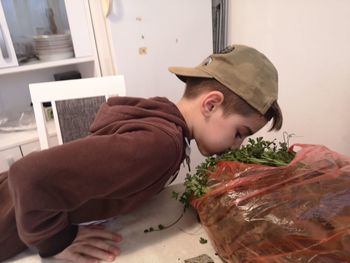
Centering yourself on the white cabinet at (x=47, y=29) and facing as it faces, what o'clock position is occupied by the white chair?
The white chair is roughly at 12 o'clock from the white cabinet.

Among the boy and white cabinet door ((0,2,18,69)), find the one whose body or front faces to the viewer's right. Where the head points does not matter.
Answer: the boy

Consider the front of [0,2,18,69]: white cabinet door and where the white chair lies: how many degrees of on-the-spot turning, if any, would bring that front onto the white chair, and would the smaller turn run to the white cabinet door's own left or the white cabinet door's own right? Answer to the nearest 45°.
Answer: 0° — it already faces it

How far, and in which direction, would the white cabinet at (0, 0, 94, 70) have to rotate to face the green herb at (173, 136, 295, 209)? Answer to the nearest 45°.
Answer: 0° — it already faces it

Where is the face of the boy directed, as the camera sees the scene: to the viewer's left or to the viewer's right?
to the viewer's right

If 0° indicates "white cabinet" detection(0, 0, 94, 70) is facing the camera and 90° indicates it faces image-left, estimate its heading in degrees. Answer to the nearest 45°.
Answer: approximately 0°

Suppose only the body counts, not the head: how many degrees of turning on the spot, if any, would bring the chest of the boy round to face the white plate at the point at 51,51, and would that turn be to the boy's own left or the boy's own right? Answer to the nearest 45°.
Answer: approximately 90° to the boy's own left

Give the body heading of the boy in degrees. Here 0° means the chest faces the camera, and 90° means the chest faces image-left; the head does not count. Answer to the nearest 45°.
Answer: approximately 270°

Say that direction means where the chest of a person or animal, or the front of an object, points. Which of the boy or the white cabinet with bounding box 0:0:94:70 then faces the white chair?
the white cabinet

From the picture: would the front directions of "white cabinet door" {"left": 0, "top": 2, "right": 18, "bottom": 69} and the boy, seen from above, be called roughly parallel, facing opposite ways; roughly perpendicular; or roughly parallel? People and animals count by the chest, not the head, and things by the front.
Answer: roughly perpendicular
